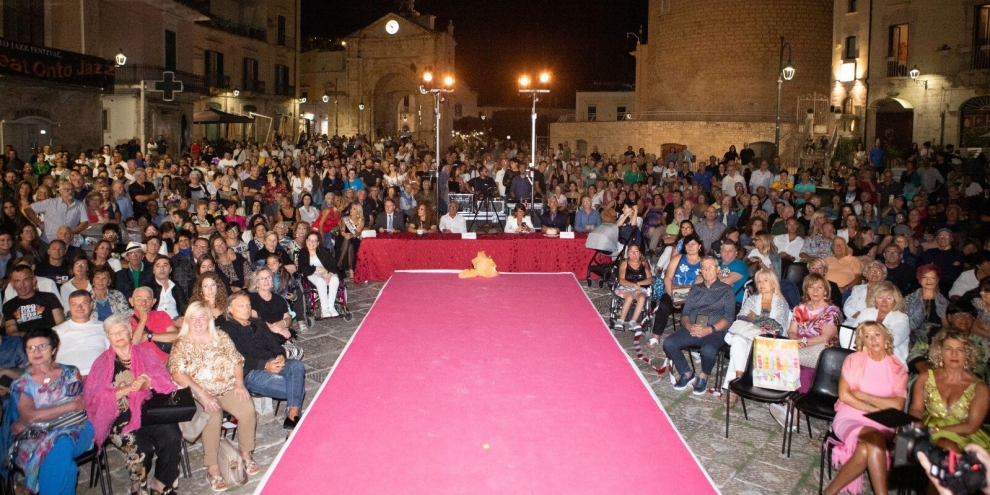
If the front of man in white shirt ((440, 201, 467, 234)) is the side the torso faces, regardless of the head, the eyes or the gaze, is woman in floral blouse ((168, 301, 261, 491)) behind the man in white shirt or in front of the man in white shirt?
in front

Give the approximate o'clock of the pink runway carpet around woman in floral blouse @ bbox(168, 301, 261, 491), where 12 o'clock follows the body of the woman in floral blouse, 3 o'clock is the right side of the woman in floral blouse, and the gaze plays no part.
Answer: The pink runway carpet is roughly at 9 o'clock from the woman in floral blouse.

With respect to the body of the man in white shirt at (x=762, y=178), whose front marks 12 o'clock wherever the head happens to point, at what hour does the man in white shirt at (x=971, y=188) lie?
the man in white shirt at (x=971, y=188) is roughly at 10 o'clock from the man in white shirt at (x=762, y=178).

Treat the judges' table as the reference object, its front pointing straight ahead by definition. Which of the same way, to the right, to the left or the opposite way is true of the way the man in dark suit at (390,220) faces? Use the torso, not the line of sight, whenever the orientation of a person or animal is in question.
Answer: the same way

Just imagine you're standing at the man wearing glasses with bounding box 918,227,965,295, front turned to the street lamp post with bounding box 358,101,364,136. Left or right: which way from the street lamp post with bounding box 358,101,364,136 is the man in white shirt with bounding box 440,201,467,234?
left

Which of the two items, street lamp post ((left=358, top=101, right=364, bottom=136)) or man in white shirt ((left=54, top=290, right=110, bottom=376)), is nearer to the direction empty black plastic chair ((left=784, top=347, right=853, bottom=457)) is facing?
the man in white shirt

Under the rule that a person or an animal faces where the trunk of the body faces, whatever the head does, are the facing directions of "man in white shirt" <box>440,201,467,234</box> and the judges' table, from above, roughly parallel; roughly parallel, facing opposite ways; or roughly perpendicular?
roughly parallel

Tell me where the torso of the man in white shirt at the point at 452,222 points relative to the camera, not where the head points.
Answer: toward the camera

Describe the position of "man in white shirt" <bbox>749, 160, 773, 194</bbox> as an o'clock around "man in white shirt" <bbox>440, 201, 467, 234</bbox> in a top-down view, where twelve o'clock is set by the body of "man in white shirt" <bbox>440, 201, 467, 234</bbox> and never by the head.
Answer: "man in white shirt" <bbox>749, 160, 773, 194</bbox> is roughly at 8 o'clock from "man in white shirt" <bbox>440, 201, 467, 234</bbox>.

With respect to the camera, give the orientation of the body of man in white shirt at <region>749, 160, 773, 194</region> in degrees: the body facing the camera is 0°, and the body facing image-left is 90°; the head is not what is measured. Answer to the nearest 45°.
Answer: approximately 0°

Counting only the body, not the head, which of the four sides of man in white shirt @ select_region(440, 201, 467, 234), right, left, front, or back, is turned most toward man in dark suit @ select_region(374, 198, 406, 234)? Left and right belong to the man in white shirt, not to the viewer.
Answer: right

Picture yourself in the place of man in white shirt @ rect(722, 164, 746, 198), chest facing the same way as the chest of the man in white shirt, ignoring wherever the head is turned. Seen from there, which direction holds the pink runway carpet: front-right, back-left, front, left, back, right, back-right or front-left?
front

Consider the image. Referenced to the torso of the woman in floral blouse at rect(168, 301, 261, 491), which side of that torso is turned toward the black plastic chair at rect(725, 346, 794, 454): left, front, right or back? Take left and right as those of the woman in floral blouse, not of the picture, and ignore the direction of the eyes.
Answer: left

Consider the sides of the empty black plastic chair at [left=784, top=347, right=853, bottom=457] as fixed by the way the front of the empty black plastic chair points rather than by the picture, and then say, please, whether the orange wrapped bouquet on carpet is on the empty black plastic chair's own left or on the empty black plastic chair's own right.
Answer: on the empty black plastic chair's own right

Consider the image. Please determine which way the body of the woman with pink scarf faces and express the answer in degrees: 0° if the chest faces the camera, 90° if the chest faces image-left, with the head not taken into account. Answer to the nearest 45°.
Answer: approximately 315°

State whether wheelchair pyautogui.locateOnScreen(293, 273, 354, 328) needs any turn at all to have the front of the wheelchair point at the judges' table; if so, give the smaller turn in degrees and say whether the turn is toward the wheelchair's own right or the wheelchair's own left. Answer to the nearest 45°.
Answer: approximately 90° to the wheelchair's own left

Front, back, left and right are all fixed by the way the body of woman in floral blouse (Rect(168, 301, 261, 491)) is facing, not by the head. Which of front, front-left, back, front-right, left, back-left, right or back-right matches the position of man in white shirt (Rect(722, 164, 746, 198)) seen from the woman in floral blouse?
back-left

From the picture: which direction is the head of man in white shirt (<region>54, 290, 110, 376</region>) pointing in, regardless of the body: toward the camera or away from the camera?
toward the camera

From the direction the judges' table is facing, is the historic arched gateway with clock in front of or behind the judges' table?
behind

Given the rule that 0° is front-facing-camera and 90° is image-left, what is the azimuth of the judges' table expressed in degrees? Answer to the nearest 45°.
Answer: approximately 0°
